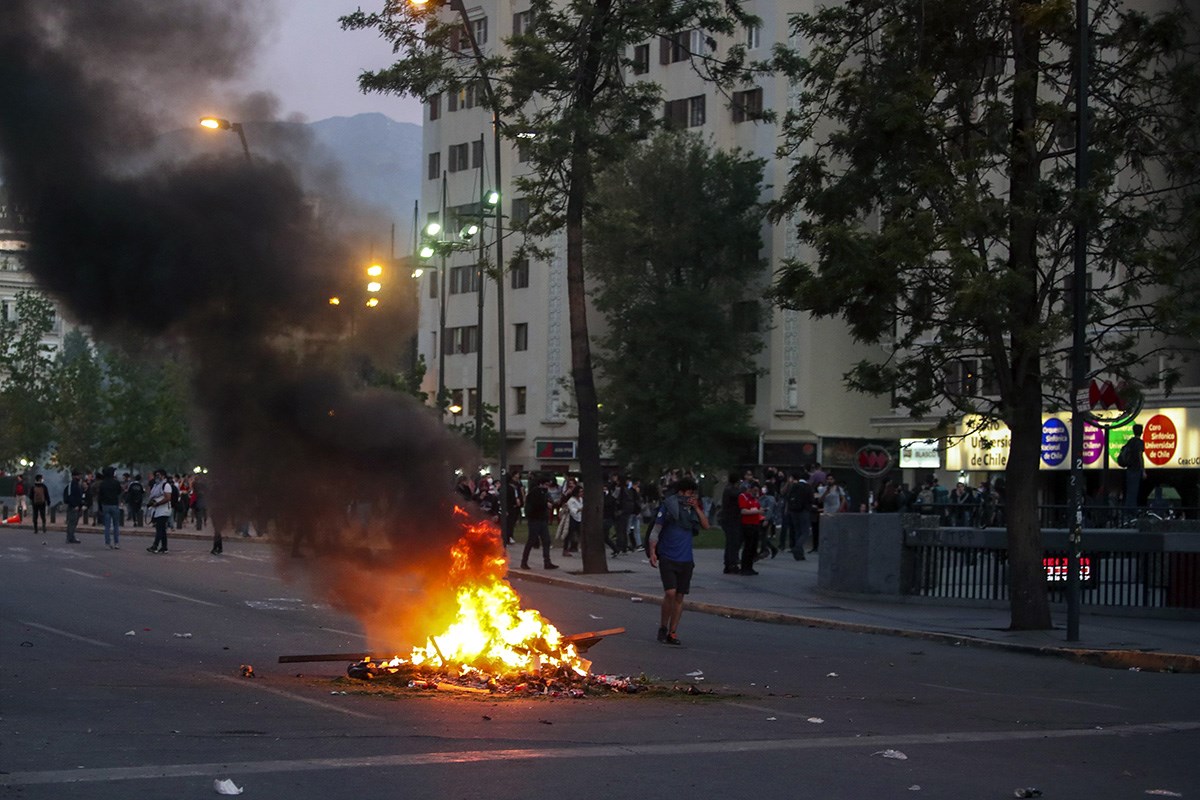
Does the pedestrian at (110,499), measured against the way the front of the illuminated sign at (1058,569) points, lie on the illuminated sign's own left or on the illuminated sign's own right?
on the illuminated sign's own right
